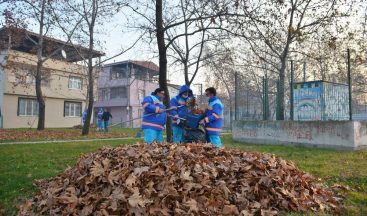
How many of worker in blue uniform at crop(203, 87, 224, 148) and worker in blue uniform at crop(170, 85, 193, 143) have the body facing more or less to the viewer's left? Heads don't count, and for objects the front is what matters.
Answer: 1

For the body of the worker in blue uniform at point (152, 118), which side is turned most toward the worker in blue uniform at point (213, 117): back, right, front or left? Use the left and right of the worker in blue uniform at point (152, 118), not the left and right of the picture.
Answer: front

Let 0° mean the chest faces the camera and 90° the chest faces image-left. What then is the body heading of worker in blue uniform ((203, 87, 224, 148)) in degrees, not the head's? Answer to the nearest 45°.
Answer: approximately 90°

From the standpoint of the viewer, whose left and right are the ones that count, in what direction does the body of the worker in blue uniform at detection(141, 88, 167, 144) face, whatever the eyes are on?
facing the viewer and to the right of the viewer

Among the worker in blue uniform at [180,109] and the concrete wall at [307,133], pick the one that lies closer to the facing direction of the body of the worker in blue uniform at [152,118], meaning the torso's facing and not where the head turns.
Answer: the worker in blue uniform

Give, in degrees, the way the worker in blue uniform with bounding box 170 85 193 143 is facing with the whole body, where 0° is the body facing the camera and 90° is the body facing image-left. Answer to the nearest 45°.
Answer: approximately 315°

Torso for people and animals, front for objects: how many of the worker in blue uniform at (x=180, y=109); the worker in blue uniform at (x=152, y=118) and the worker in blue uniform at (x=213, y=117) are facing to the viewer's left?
1

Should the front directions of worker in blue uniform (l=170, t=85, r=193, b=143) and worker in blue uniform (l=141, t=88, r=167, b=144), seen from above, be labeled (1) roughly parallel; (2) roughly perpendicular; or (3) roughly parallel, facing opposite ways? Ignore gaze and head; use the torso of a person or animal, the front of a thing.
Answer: roughly parallel

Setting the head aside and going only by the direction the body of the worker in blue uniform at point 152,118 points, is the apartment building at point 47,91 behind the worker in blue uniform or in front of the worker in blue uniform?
behind

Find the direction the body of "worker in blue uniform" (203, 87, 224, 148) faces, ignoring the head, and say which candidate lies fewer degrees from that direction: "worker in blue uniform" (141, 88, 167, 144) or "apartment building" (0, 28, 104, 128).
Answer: the worker in blue uniform

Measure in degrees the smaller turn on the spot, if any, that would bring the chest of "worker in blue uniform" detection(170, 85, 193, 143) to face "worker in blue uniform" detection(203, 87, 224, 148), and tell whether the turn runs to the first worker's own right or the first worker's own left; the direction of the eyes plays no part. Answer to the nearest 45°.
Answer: approximately 45° to the first worker's own left

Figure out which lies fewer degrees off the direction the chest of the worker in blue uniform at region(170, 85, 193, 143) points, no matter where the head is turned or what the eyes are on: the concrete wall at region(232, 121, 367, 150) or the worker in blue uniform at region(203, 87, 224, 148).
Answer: the worker in blue uniform

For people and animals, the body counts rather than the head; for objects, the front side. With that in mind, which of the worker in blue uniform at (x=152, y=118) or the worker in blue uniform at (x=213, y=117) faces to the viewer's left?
the worker in blue uniform at (x=213, y=117)
